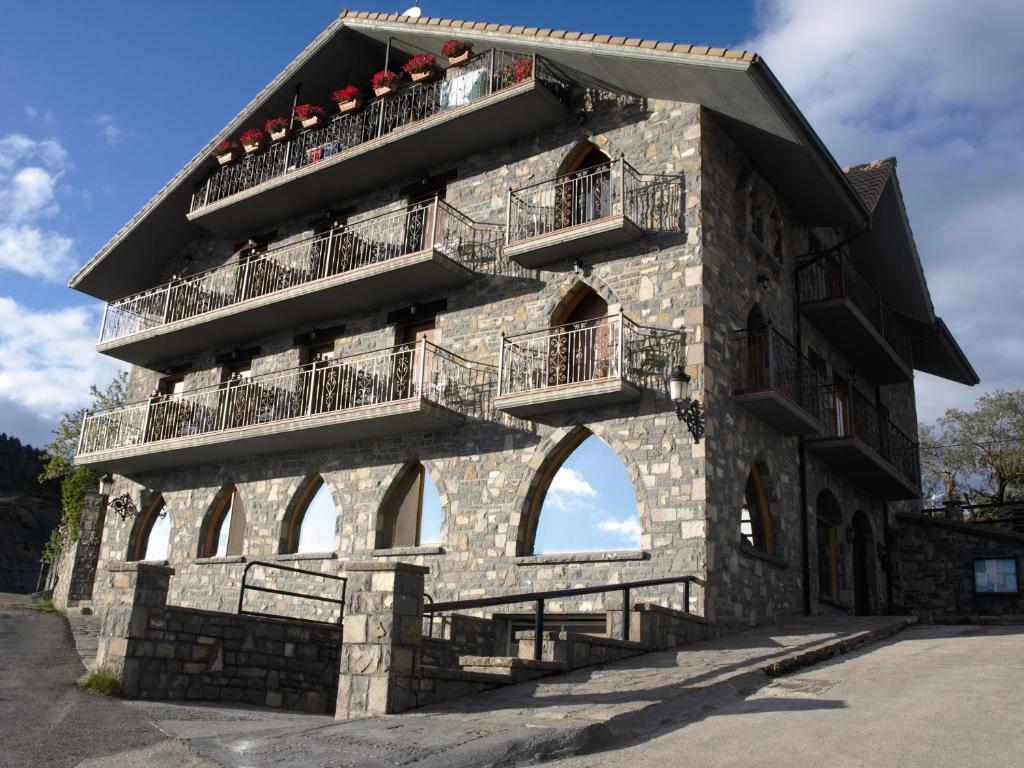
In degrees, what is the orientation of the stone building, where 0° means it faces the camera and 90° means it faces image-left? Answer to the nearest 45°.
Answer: approximately 45°

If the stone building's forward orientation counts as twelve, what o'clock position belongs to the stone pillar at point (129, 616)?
The stone pillar is roughly at 12 o'clock from the stone building.

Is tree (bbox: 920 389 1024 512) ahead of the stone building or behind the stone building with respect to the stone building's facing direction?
behind

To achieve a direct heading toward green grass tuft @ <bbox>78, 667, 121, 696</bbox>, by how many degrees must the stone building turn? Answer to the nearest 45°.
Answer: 0° — it already faces it

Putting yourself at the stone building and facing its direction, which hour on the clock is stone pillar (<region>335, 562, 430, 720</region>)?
The stone pillar is roughly at 11 o'clock from the stone building.
